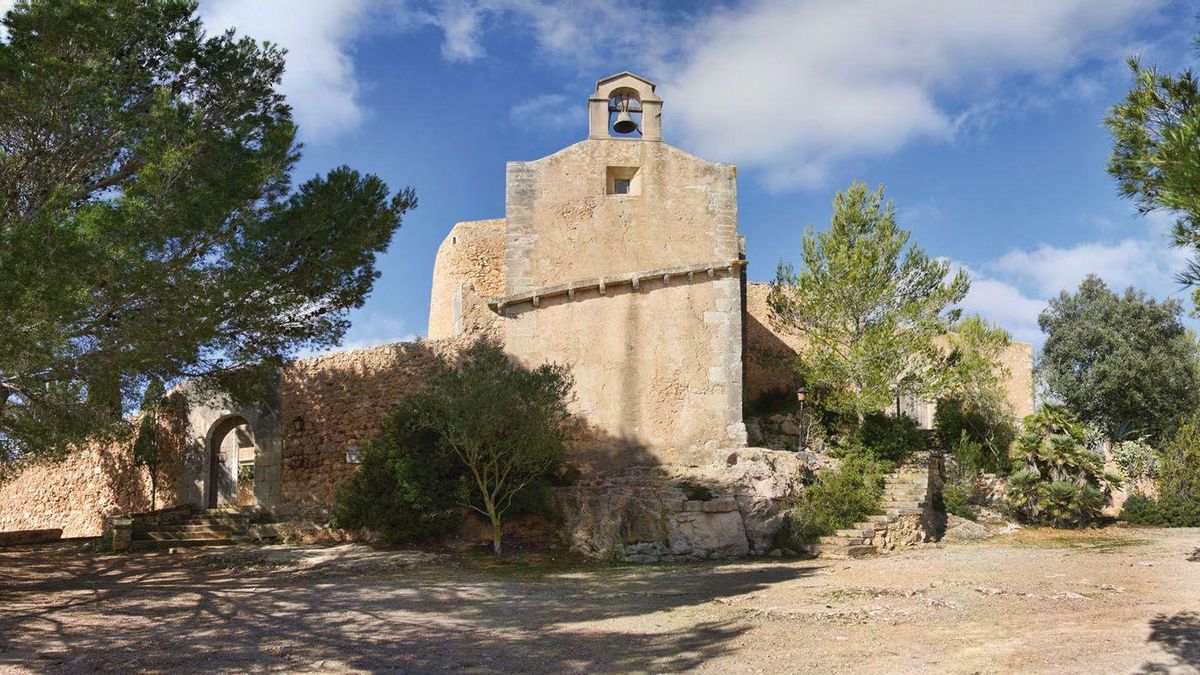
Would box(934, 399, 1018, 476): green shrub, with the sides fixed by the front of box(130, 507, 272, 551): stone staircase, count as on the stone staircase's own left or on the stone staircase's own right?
on the stone staircase's own left

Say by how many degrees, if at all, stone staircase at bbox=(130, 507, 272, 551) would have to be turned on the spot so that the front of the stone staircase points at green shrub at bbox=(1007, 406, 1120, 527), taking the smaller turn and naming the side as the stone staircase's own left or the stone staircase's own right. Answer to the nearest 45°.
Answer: approximately 90° to the stone staircase's own left

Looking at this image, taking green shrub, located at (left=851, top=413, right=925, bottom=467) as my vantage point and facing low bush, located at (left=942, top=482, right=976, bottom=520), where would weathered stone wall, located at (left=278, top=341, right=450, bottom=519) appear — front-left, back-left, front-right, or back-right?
back-right

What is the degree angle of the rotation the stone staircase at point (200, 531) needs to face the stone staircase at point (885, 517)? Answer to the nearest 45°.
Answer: approximately 45° to its left

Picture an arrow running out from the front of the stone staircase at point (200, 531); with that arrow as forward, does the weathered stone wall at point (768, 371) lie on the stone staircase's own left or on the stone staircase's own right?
on the stone staircase's own left

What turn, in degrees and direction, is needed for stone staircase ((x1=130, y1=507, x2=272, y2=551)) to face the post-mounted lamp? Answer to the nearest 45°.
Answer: approximately 90° to its left

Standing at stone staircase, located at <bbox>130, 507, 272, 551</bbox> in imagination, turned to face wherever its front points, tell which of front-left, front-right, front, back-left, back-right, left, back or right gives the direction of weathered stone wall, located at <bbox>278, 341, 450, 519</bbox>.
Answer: left

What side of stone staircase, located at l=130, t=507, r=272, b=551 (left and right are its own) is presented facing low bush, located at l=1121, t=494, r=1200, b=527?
left

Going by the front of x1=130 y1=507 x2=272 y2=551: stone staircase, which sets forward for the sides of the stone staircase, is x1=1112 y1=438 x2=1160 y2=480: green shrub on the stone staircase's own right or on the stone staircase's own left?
on the stone staircase's own left

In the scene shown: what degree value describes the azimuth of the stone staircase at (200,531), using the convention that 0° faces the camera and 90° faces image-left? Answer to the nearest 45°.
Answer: approximately 0°
